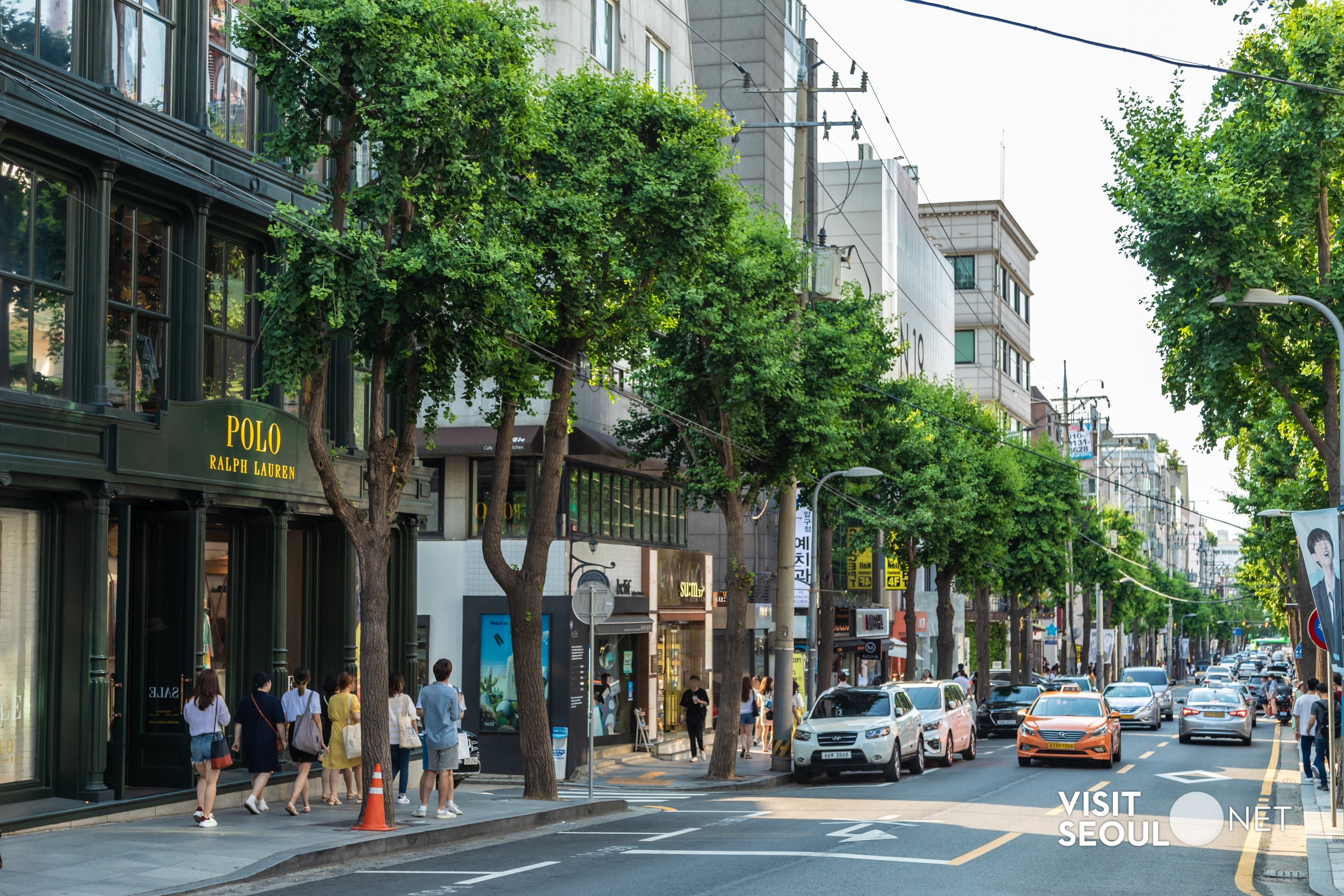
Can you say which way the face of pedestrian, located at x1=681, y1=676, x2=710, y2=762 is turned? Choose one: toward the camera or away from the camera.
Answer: toward the camera

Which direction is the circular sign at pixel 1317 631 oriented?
toward the camera

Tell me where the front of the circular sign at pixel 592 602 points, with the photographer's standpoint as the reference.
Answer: facing away from the viewer

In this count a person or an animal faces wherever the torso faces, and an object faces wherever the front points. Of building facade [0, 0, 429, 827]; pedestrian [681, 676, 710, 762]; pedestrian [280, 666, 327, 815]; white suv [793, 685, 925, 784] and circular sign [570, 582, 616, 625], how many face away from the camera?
2

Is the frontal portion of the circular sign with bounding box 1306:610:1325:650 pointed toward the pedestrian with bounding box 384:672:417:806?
no

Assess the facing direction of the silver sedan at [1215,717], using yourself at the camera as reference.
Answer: facing away from the viewer

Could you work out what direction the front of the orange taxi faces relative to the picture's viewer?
facing the viewer

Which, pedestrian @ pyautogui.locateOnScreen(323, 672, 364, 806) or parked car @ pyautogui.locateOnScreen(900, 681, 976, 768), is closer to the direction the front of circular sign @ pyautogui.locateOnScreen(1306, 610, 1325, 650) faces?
the pedestrian

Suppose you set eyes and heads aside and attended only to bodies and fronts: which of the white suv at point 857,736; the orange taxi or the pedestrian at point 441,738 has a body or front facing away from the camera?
the pedestrian

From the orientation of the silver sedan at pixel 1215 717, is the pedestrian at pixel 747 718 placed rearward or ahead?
rearward

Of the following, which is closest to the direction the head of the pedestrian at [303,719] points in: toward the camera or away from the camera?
away from the camera

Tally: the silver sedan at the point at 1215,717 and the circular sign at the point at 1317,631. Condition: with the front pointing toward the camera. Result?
1

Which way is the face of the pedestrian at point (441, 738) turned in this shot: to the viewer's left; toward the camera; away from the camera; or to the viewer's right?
away from the camera

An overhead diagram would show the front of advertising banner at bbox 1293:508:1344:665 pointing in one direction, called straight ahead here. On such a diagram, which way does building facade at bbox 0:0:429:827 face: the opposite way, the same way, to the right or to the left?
to the left

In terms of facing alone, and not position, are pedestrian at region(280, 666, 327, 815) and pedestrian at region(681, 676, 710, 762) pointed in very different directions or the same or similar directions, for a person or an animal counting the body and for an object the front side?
very different directions

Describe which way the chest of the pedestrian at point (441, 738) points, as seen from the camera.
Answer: away from the camera

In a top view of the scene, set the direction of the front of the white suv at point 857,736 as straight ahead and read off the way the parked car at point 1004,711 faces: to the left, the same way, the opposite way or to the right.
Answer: the same way

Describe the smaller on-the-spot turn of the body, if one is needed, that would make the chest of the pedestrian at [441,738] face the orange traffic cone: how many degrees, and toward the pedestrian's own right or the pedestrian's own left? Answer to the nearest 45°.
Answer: approximately 180°
